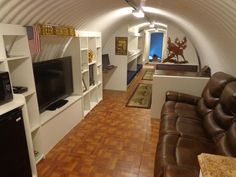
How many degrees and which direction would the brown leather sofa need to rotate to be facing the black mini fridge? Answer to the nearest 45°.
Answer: approximately 45° to its left

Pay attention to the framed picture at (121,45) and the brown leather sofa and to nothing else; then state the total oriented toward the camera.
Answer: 1

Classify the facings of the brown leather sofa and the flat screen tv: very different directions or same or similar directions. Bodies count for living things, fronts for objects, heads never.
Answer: very different directions

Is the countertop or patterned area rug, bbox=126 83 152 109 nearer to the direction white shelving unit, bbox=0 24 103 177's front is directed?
the countertop

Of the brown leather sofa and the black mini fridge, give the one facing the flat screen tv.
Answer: the brown leather sofa

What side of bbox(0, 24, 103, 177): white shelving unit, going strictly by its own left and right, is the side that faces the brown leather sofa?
front

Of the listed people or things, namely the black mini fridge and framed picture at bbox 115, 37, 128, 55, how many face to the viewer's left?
0

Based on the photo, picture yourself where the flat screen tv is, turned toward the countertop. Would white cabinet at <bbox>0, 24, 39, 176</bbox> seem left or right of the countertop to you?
right

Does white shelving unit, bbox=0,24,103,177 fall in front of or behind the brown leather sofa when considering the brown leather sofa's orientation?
in front

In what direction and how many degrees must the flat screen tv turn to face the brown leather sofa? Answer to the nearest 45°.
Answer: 0° — it already faces it

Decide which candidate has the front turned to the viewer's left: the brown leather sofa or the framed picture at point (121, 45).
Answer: the brown leather sofa

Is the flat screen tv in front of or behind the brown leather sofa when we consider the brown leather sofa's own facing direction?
in front

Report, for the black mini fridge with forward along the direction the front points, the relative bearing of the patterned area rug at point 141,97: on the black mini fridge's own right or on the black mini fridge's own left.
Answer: on the black mini fridge's own left

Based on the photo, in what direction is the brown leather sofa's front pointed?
to the viewer's left
